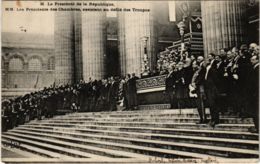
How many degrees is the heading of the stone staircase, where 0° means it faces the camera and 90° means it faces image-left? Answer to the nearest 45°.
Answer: approximately 45°

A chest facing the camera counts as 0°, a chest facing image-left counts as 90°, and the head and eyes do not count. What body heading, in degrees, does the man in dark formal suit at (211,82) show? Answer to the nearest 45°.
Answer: approximately 45°

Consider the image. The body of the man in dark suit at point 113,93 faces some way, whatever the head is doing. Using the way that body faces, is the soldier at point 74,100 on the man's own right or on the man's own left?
on the man's own right
